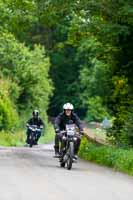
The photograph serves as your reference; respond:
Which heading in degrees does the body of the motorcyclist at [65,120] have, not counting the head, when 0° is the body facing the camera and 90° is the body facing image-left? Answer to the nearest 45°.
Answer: approximately 0°

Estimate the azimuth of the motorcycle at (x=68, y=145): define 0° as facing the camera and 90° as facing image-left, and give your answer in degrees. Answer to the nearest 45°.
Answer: approximately 0°

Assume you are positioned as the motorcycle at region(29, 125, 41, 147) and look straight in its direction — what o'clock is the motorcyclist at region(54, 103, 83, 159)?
The motorcyclist is roughly at 12 o'clock from the motorcycle.

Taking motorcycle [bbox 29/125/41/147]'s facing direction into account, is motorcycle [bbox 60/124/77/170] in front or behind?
in front

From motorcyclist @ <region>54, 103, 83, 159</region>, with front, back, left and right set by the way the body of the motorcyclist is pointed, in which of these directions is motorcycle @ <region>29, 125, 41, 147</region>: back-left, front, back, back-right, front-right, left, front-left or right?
back
